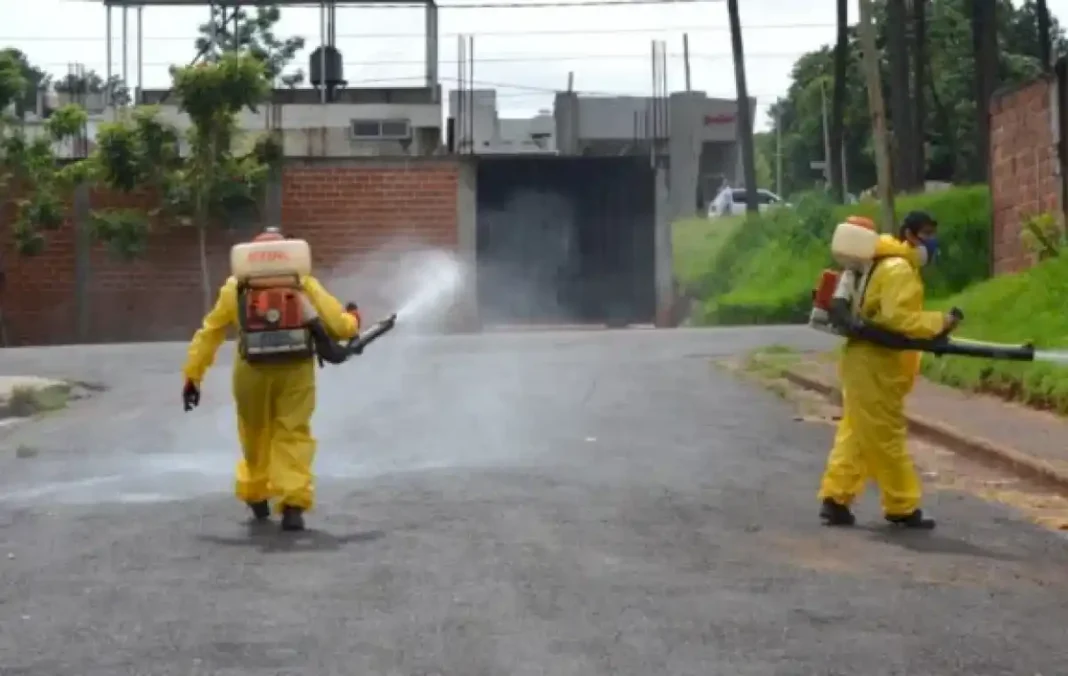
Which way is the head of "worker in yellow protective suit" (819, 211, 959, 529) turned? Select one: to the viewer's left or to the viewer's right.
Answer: to the viewer's right

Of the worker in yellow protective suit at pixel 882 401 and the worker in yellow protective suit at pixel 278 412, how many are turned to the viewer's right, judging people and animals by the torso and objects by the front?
1

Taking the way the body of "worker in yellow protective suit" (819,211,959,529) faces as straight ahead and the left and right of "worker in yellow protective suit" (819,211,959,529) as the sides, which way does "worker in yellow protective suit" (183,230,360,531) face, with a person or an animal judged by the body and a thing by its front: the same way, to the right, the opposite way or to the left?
to the left

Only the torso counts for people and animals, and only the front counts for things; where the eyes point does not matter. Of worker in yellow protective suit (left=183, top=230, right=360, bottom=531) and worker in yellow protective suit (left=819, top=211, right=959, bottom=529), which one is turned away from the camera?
worker in yellow protective suit (left=183, top=230, right=360, bottom=531)

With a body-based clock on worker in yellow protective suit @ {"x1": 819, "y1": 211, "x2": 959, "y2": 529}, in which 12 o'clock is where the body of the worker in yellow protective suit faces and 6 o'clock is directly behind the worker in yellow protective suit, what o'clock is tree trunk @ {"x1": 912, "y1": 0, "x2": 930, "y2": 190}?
The tree trunk is roughly at 9 o'clock from the worker in yellow protective suit.

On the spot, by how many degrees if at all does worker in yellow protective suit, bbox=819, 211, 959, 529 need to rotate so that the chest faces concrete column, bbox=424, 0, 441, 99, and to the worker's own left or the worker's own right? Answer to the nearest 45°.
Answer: approximately 90° to the worker's own left

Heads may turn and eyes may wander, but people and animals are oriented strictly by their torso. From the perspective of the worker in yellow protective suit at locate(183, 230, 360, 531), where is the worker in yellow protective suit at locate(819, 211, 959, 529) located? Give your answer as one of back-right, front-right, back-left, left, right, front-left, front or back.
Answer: right

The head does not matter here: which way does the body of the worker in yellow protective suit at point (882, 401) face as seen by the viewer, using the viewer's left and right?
facing to the right of the viewer

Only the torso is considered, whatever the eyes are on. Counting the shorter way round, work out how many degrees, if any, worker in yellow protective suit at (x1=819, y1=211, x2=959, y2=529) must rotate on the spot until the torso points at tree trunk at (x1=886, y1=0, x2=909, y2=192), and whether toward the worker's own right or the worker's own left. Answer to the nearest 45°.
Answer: approximately 90° to the worker's own left

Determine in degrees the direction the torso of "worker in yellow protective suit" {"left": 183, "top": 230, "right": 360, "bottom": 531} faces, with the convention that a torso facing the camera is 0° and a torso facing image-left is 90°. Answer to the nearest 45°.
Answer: approximately 180°
